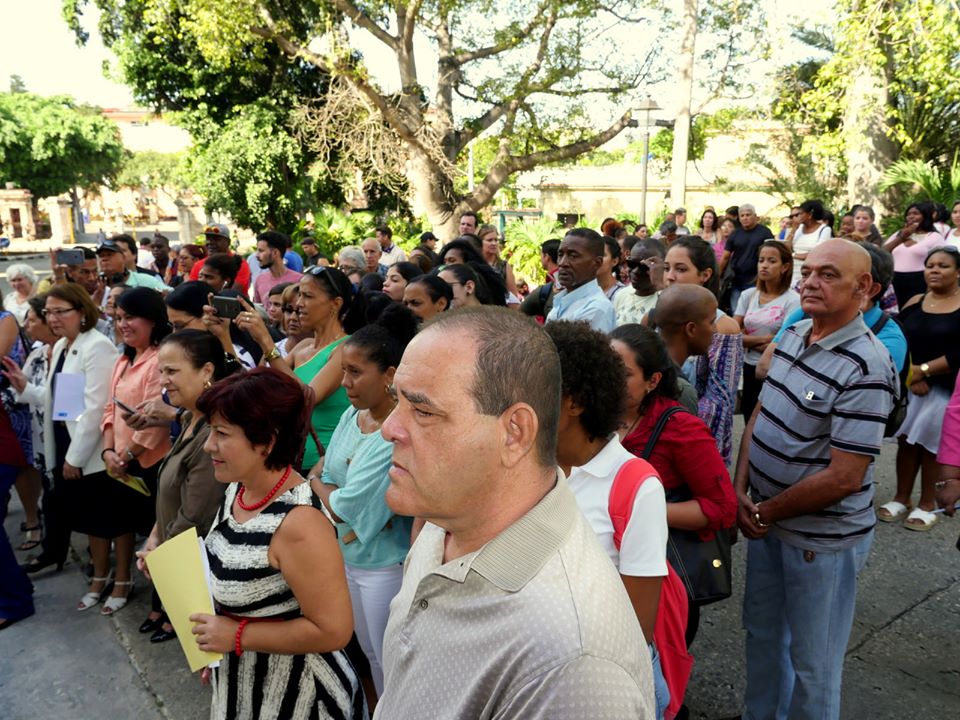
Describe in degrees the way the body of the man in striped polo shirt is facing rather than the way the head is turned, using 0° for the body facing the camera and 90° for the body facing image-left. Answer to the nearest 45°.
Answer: approximately 45°

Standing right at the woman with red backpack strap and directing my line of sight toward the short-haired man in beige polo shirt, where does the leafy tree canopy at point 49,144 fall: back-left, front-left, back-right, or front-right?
back-right

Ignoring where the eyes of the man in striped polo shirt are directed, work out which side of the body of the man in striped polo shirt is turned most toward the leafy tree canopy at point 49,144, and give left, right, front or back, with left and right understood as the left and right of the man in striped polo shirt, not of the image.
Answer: right

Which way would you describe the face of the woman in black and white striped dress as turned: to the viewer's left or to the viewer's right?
to the viewer's left

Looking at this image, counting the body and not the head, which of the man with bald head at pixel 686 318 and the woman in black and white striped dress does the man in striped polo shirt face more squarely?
the woman in black and white striped dress

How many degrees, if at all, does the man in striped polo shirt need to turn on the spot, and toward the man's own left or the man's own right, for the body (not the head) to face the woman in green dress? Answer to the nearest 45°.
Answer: approximately 45° to the man's own right

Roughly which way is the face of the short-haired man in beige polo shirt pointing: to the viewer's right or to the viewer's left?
to the viewer's left

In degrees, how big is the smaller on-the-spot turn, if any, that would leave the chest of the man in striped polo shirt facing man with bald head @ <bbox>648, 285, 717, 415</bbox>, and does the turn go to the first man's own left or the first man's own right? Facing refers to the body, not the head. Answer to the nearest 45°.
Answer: approximately 90° to the first man's own right
